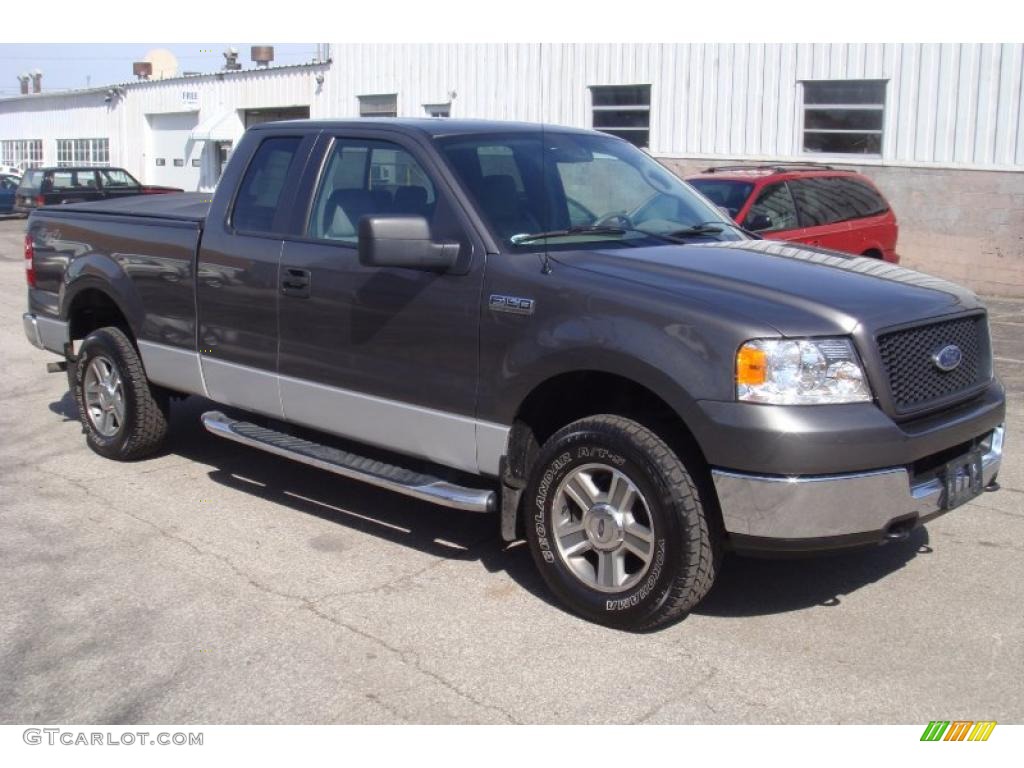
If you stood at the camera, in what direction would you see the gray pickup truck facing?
facing the viewer and to the right of the viewer

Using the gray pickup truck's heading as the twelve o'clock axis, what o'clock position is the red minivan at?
The red minivan is roughly at 8 o'clock from the gray pickup truck.

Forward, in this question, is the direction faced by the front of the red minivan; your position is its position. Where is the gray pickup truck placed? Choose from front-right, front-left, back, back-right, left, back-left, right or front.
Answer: front-left

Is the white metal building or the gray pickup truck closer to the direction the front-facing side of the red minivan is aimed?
the gray pickup truck

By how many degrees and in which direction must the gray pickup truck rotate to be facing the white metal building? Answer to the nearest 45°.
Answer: approximately 135° to its left

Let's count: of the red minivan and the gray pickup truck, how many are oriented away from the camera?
0

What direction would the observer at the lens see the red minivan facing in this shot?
facing the viewer and to the left of the viewer
